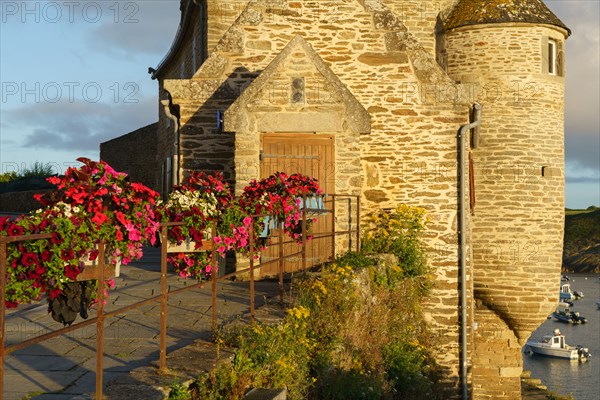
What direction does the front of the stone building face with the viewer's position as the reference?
facing the viewer

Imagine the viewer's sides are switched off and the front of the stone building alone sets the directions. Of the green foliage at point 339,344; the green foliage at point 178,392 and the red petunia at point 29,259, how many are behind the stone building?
0

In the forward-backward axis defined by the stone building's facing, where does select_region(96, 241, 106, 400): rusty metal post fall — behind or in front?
in front

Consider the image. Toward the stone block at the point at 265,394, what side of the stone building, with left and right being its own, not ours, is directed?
front

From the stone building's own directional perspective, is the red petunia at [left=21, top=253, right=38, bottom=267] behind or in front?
in front

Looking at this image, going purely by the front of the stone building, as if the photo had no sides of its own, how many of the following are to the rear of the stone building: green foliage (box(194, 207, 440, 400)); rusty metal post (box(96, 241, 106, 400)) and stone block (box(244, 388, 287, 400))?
0

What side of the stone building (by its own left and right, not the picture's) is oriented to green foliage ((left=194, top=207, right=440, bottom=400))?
front
